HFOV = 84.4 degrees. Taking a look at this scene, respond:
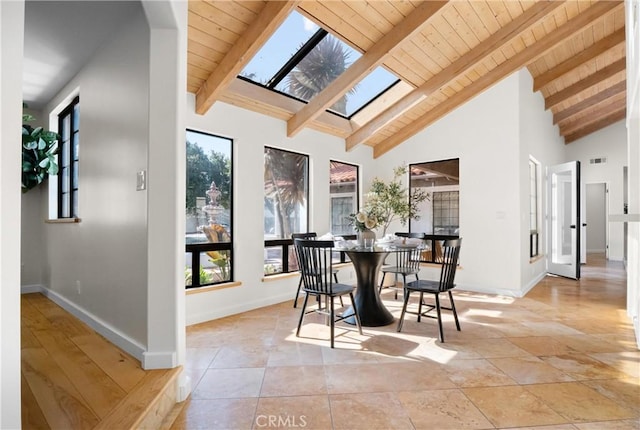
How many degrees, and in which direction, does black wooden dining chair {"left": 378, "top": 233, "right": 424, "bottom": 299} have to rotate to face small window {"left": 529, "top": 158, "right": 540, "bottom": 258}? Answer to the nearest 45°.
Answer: approximately 180°

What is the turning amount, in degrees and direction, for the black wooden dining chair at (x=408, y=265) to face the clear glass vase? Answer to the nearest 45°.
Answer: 0° — it already faces it

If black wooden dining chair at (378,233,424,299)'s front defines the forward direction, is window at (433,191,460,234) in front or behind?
behind

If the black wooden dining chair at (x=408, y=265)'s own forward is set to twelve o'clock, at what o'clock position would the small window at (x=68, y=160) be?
The small window is roughly at 1 o'clock from the black wooden dining chair.

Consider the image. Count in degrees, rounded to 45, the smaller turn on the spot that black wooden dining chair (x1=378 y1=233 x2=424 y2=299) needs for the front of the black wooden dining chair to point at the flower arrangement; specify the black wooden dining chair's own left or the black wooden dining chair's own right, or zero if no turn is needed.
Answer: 0° — it already faces it

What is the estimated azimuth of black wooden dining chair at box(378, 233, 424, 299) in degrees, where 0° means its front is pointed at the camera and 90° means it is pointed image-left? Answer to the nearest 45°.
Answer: approximately 45°

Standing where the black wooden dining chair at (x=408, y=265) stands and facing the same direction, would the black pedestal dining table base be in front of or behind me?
in front

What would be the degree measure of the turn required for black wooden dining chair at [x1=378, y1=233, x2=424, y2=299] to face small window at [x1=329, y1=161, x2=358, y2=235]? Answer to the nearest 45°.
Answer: approximately 90° to its right

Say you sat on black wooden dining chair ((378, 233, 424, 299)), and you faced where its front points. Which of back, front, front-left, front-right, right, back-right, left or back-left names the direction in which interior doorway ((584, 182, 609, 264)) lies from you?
back

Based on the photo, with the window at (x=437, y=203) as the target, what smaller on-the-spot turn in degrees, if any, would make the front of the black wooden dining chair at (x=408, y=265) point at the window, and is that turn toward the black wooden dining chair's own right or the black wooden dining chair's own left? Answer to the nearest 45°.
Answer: approximately 135° to the black wooden dining chair's own right
